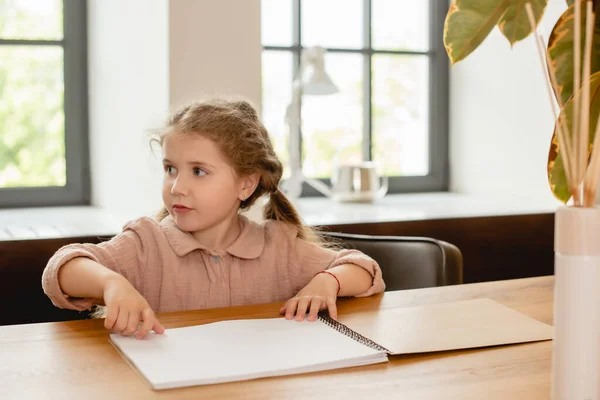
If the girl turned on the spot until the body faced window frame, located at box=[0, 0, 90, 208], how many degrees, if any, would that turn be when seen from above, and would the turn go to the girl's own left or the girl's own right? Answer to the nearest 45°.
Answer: approximately 180°

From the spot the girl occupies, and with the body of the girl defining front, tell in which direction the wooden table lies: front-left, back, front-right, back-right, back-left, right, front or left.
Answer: front

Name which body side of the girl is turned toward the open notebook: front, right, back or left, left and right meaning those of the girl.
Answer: front

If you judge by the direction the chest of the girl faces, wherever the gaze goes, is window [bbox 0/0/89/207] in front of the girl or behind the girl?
behind

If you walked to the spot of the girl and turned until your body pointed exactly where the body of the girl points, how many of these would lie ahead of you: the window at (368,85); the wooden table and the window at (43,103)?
1

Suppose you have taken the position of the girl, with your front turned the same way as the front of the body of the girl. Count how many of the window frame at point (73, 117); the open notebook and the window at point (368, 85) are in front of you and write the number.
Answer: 1

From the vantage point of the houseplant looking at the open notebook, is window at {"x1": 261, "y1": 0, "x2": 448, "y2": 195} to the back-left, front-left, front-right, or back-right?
front-right

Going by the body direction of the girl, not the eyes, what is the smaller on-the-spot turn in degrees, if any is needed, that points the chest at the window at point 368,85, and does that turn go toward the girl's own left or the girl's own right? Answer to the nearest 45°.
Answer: approximately 180°

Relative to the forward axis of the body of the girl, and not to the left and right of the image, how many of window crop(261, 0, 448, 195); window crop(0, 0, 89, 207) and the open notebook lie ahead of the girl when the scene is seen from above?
1
